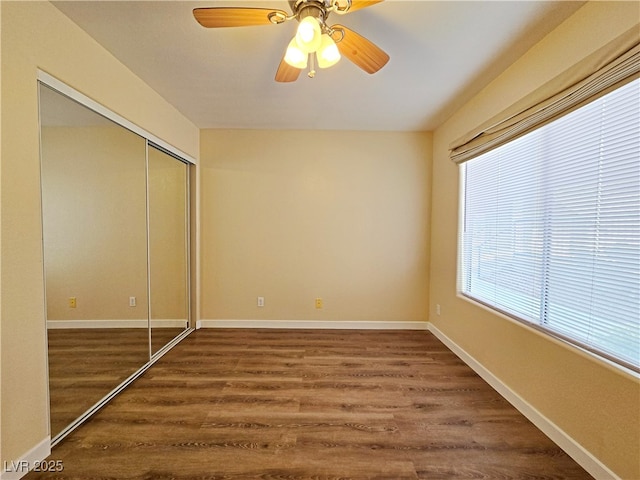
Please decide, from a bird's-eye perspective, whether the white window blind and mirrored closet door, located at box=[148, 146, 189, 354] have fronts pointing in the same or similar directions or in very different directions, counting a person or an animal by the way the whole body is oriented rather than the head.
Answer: very different directions

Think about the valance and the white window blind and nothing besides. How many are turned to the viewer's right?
0

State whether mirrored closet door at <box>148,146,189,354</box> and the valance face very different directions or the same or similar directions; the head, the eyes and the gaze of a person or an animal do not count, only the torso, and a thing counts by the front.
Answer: very different directions

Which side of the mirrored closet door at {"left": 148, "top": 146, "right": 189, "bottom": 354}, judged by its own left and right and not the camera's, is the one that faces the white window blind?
front

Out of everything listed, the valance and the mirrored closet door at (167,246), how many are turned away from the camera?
0

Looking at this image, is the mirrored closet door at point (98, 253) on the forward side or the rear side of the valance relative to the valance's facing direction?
on the forward side

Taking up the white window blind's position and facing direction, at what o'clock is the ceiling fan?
The ceiling fan is roughly at 12 o'clock from the white window blind.

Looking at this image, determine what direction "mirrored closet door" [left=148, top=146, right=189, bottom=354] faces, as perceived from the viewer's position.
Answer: facing the viewer and to the right of the viewer

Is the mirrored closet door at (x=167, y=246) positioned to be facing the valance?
yes

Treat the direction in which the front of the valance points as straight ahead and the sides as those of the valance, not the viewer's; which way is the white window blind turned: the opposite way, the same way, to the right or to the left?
the same way

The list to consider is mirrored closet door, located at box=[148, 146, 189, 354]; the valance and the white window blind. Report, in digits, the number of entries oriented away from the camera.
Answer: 0

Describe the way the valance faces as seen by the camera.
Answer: facing the viewer and to the left of the viewer

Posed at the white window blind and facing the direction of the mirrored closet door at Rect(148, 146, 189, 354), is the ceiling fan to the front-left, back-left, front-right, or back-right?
front-left

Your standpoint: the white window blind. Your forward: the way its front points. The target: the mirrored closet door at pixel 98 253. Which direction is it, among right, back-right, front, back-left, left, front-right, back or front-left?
front

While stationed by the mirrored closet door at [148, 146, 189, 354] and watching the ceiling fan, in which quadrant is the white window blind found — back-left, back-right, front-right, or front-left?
front-left
